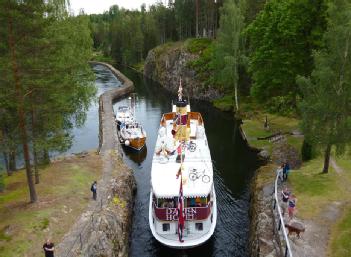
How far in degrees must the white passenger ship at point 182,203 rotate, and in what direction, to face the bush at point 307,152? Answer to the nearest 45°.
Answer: approximately 45° to its right

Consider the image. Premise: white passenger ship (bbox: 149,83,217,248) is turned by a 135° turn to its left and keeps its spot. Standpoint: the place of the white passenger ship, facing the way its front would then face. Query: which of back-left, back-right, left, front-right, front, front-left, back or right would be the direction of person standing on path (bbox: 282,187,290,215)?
back-left

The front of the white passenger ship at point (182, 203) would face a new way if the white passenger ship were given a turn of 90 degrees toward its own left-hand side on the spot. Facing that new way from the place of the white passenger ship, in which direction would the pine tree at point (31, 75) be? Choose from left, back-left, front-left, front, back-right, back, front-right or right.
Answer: front

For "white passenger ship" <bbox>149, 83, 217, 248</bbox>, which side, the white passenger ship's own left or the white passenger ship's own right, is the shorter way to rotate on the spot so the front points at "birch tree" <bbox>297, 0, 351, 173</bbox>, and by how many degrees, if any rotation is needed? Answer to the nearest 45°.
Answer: approximately 90° to the white passenger ship's own right

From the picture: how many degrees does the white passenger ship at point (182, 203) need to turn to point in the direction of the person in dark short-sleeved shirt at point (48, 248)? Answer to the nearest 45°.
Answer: approximately 135° to its left

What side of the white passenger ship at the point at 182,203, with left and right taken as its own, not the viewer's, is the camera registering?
back

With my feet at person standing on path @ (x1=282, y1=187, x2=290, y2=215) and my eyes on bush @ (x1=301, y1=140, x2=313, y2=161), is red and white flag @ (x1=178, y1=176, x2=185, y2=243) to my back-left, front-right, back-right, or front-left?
back-left

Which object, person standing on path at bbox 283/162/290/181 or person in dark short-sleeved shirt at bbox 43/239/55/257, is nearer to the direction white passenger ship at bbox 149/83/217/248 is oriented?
the person standing on path
